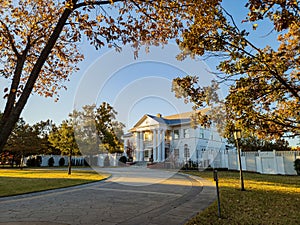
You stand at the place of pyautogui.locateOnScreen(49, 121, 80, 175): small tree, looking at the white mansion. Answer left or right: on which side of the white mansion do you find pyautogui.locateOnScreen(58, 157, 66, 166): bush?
left

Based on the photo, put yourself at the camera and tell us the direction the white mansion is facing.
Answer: facing the viewer and to the left of the viewer

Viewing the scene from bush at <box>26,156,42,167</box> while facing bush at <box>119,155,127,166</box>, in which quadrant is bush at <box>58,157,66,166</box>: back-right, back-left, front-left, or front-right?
front-left

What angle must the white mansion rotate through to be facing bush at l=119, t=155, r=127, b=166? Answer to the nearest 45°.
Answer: approximately 45° to its right

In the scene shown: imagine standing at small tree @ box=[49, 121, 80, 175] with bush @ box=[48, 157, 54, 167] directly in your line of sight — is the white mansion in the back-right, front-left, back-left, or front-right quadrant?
front-right

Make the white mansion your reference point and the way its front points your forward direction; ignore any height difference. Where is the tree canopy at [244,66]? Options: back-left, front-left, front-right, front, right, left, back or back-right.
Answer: front-left

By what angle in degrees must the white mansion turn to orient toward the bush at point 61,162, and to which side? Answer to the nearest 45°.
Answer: approximately 45° to its right

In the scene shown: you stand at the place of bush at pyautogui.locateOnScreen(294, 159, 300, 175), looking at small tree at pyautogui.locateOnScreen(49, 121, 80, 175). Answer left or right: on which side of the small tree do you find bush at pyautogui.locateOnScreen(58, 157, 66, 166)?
right

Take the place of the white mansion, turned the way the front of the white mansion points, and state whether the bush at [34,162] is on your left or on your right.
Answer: on your right

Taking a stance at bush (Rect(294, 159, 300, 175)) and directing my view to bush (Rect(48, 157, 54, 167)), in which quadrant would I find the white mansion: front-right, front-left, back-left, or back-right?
front-right

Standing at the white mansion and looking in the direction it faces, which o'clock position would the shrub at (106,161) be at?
The shrub is roughly at 2 o'clock from the white mansion.

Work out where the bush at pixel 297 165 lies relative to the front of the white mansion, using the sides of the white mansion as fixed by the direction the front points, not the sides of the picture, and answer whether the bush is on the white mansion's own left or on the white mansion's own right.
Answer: on the white mansion's own left

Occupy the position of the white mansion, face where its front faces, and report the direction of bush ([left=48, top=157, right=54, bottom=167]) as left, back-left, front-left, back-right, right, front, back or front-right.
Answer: front-right

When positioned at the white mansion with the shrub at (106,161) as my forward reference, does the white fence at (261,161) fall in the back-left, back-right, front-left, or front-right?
back-left

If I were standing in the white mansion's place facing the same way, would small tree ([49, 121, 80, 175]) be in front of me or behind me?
in front
